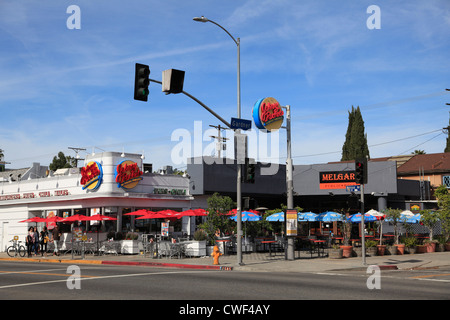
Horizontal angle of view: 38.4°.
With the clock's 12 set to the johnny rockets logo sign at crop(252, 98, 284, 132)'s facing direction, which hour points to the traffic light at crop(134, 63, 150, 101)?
The traffic light is roughly at 2 o'clock from the johnny rockets logo sign.

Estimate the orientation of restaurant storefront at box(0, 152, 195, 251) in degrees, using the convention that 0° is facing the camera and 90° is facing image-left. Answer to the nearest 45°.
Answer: approximately 0°

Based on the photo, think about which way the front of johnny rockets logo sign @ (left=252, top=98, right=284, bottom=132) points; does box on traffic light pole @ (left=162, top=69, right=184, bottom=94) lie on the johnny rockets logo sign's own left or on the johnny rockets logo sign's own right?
on the johnny rockets logo sign's own right

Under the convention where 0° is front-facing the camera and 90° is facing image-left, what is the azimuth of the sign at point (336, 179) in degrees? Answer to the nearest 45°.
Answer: approximately 0°

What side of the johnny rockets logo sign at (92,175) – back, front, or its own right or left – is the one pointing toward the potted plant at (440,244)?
left

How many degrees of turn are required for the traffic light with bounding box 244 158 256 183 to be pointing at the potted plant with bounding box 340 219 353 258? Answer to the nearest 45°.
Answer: approximately 90° to its left

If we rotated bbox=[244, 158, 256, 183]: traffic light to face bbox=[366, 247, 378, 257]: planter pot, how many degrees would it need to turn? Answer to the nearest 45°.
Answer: approximately 90° to its left

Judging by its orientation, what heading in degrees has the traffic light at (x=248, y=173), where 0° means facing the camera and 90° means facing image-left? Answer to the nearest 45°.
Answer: approximately 315°

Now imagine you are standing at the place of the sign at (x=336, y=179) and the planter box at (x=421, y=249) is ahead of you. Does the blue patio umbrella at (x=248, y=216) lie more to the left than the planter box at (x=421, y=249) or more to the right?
right

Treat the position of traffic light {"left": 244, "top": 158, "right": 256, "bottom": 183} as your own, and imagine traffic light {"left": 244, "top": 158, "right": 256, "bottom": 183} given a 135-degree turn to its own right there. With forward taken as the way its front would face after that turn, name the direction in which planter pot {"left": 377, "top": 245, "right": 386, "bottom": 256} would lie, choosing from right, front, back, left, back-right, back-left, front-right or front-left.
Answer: back-right
